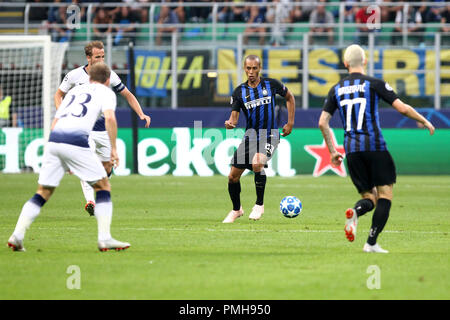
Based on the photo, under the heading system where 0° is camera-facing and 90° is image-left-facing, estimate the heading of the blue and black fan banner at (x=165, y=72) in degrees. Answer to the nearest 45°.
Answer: approximately 0°

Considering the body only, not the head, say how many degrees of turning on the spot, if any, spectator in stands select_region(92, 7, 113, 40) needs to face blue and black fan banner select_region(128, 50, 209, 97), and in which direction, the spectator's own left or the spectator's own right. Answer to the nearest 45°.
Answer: approximately 45° to the spectator's own left

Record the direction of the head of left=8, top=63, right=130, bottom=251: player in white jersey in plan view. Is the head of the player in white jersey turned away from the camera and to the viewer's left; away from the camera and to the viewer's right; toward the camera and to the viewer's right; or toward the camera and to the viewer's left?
away from the camera and to the viewer's right

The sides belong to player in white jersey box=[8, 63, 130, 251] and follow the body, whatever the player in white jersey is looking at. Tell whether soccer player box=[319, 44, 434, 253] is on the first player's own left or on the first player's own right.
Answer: on the first player's own right

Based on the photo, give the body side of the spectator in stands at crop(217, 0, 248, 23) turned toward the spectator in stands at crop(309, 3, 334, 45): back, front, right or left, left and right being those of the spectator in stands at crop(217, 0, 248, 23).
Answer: left

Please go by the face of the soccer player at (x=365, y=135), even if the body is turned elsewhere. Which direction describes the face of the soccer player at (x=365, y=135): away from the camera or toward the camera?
away from the camera

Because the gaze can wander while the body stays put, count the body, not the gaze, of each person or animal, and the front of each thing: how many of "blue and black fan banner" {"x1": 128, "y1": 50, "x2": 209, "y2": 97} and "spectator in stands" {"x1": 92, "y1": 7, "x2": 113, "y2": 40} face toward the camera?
2
